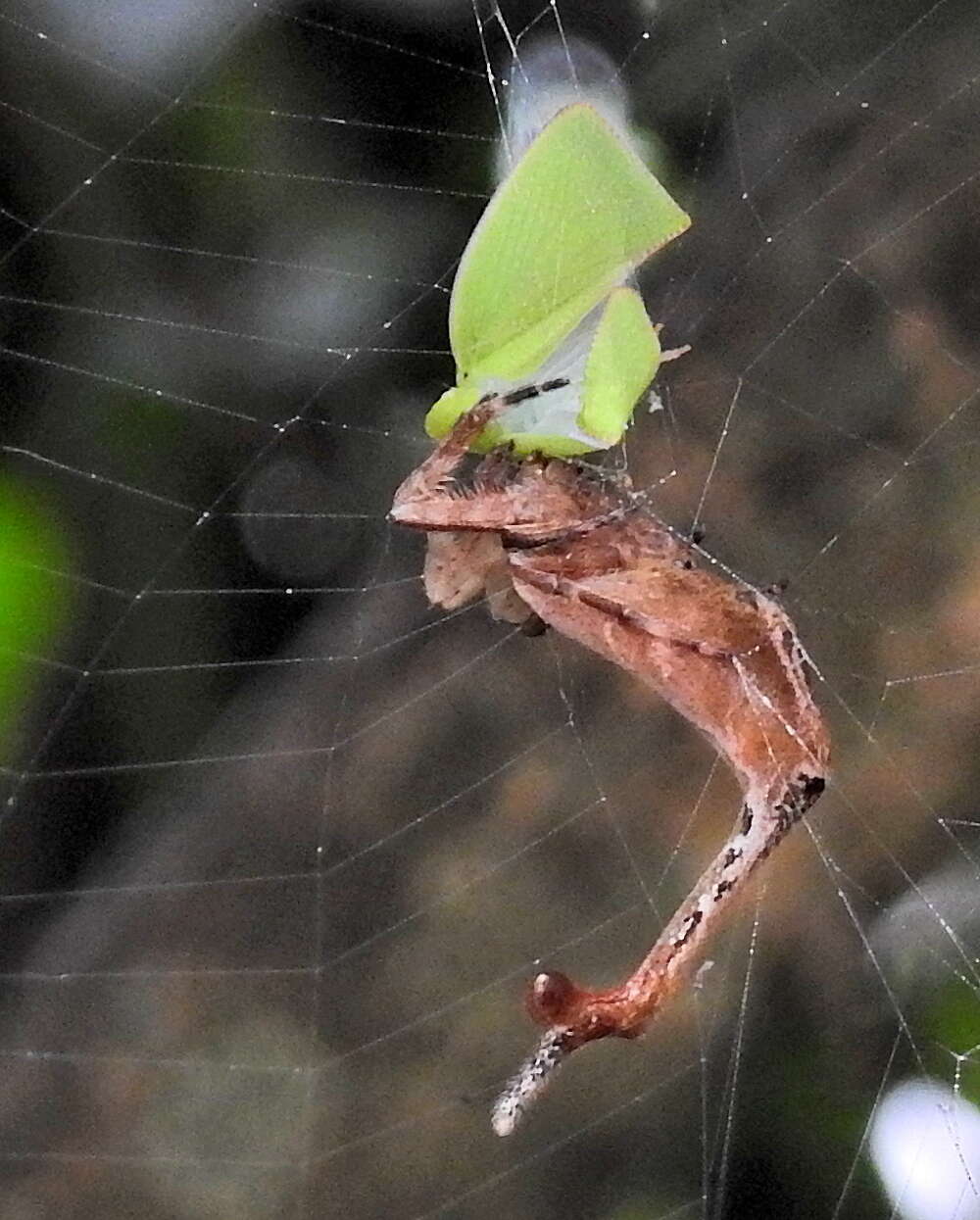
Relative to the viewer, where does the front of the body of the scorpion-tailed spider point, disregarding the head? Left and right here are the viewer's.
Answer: facing to the left of the viewer
